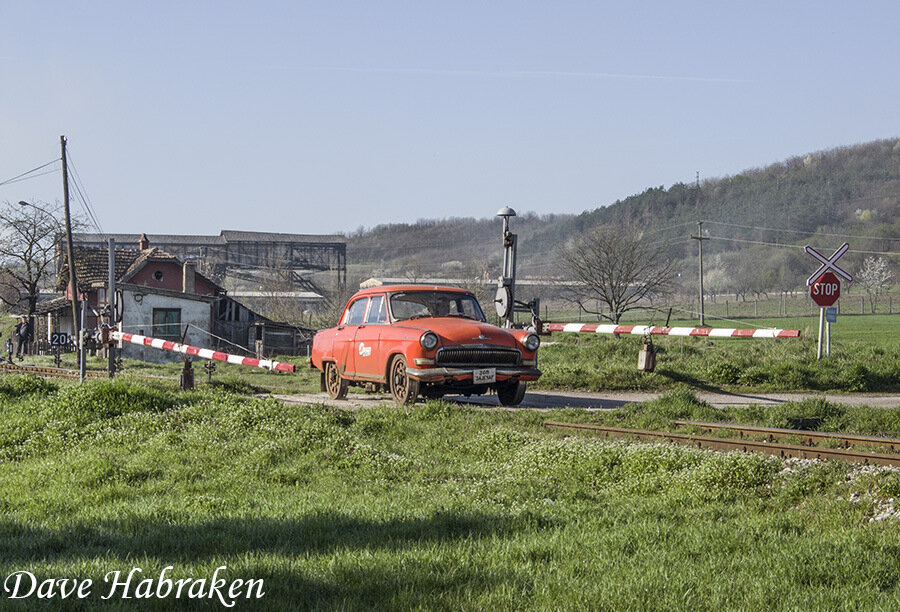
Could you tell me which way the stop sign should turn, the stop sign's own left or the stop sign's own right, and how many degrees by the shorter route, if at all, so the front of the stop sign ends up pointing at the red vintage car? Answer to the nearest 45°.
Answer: approximately 45° to the stop sign's own right

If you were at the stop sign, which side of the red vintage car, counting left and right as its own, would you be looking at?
left

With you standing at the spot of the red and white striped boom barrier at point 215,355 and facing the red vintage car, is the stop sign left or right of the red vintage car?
left

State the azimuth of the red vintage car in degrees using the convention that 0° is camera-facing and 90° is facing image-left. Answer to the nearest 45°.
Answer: approximately 315°

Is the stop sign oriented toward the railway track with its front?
yes

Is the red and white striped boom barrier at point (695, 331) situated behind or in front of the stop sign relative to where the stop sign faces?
in front

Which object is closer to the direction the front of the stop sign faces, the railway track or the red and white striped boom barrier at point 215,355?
the railway track

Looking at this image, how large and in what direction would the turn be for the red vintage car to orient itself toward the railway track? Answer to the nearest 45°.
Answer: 0° — it already faces it

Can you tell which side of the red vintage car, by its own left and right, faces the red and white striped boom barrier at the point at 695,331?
left
